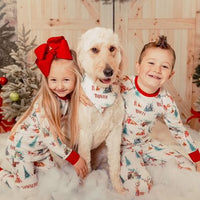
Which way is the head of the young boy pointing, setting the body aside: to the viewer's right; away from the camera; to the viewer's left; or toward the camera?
toward the camera

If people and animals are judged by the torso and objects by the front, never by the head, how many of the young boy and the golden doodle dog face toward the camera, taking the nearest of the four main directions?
2

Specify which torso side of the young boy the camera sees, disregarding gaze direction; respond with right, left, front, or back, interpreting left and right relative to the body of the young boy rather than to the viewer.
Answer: front

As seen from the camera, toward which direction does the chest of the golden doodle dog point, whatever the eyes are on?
toward the camera

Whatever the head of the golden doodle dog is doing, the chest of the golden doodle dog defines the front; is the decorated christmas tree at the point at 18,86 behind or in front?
behind

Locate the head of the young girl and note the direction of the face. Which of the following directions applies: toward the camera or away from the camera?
toward the camera

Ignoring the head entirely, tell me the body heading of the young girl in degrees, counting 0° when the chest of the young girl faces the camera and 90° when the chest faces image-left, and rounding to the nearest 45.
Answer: approximately 315°

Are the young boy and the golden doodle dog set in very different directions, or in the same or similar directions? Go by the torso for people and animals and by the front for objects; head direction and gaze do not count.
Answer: same or similar directions
